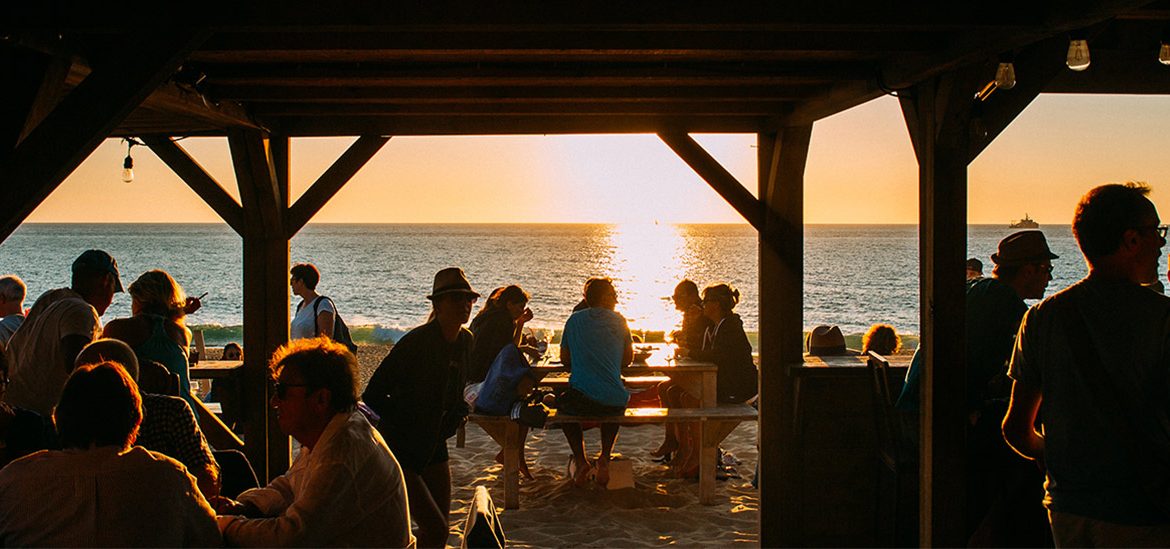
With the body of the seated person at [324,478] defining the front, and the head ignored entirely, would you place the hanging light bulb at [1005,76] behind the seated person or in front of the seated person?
behind

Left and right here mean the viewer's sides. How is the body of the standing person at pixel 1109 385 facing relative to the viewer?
facing away from the viewer and to the right of the viewer

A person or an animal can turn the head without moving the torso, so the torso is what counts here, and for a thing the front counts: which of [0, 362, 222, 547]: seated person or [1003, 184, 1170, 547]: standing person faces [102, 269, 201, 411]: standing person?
the seated person

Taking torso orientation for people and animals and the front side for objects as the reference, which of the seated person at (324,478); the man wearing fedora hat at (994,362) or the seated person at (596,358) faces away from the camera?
the seated person at (596,358)

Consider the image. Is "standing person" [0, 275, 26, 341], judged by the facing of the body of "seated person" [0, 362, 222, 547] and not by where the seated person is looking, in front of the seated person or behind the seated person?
in front

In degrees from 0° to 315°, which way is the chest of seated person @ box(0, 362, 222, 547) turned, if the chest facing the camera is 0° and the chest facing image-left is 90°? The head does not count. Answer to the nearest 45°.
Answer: approximately 180°

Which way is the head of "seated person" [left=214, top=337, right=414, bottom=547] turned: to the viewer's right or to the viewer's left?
to the viewer's left

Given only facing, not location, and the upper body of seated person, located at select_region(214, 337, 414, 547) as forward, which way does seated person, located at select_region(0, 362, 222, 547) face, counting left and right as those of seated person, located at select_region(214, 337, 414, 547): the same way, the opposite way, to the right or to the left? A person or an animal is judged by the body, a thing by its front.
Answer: to the right

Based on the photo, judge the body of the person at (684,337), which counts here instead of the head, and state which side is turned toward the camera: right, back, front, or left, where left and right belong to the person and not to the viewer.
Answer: left

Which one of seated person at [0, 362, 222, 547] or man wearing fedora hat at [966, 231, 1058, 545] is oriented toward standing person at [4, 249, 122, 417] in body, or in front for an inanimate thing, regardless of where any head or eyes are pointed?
the seated person
